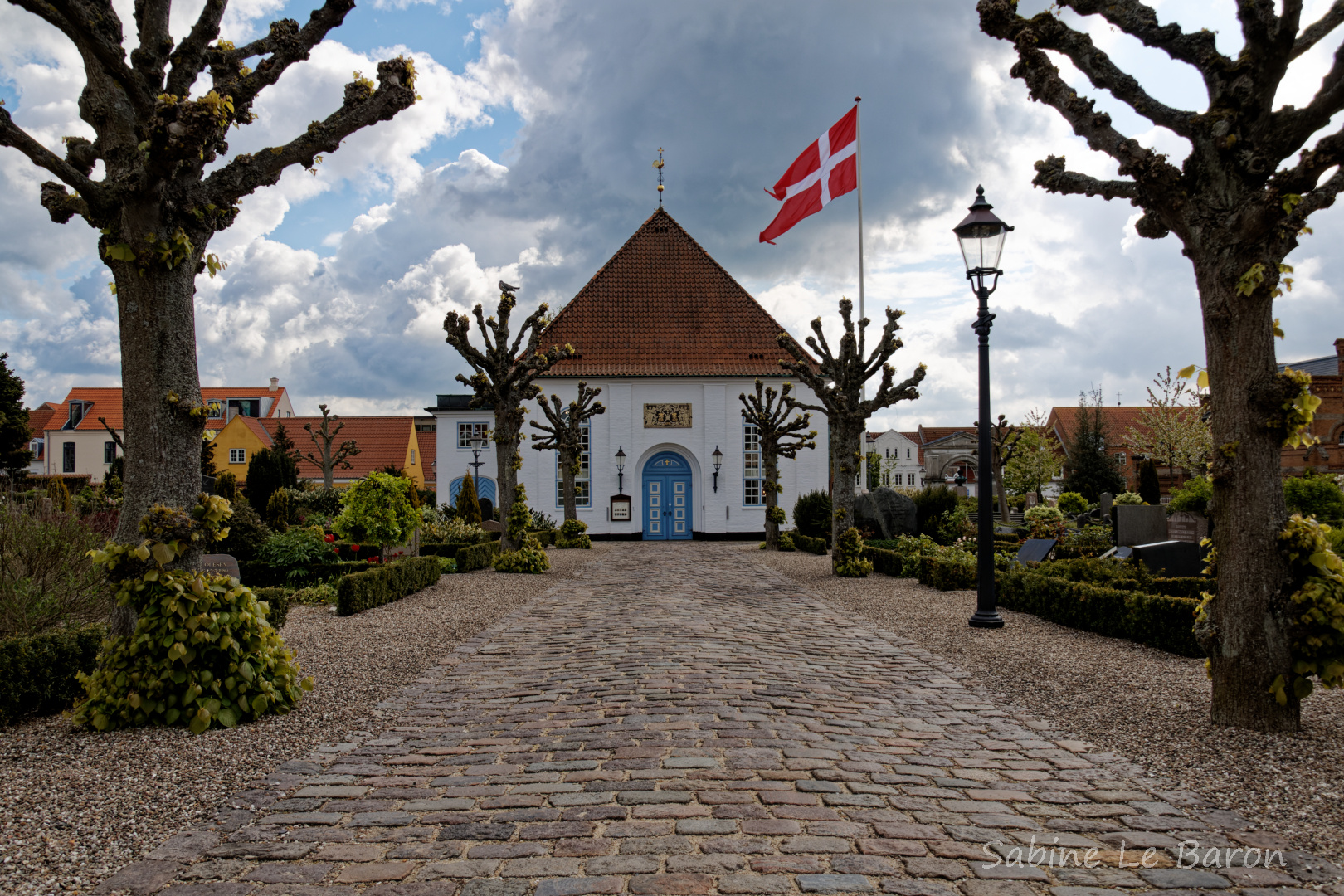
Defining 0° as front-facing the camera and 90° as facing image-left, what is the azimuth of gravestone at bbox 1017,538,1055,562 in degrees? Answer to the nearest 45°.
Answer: approximately 45°

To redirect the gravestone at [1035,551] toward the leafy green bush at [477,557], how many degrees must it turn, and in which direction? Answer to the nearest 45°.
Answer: approximately 45° to its right

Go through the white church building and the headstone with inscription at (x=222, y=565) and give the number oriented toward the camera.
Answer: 2

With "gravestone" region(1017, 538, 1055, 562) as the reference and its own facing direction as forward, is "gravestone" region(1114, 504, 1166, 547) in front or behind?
behind

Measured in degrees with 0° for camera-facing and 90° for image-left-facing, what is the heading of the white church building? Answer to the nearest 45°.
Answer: approximately 0°

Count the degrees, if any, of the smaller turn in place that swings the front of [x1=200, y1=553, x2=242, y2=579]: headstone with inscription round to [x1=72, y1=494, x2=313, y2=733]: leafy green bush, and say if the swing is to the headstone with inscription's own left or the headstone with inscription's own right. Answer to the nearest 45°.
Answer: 0° — it already faces it
